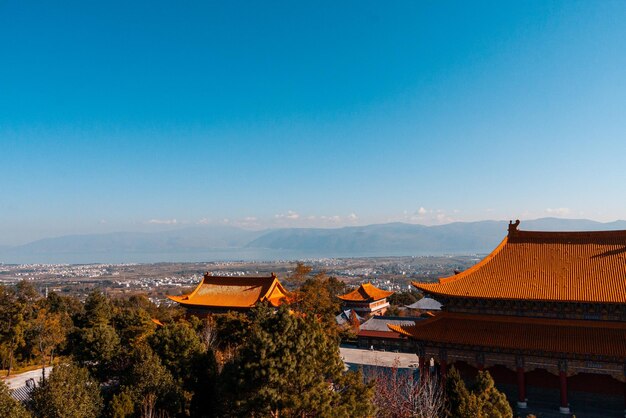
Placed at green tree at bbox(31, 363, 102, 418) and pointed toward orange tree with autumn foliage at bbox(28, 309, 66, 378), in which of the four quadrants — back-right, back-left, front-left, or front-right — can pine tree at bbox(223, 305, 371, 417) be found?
back-right

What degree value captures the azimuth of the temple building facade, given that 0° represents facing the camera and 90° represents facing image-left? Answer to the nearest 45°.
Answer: approximately 0°

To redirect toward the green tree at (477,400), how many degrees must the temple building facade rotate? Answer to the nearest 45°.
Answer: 0° — it already faces it

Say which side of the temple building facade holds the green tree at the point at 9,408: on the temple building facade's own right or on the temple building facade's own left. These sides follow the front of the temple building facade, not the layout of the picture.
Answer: on the temple building facade's own right

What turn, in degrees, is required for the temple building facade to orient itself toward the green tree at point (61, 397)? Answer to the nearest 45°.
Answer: approximately 45° to its right

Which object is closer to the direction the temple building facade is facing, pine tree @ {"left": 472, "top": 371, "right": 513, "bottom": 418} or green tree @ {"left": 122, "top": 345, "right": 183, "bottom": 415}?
the pine tree

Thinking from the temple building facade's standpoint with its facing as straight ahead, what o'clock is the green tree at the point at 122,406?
The green tree is roughly at 2 o'clock from the temple building facade.

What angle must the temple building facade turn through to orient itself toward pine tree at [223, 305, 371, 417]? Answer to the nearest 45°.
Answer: approximately 45° to its right

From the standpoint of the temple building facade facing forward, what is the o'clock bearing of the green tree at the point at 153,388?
The green tree is roughly at 2 o'clock from the temple building facade.

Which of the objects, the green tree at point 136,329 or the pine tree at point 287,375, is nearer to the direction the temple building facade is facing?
the pine tree

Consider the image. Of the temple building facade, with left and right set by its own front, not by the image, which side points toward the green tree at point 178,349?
right
